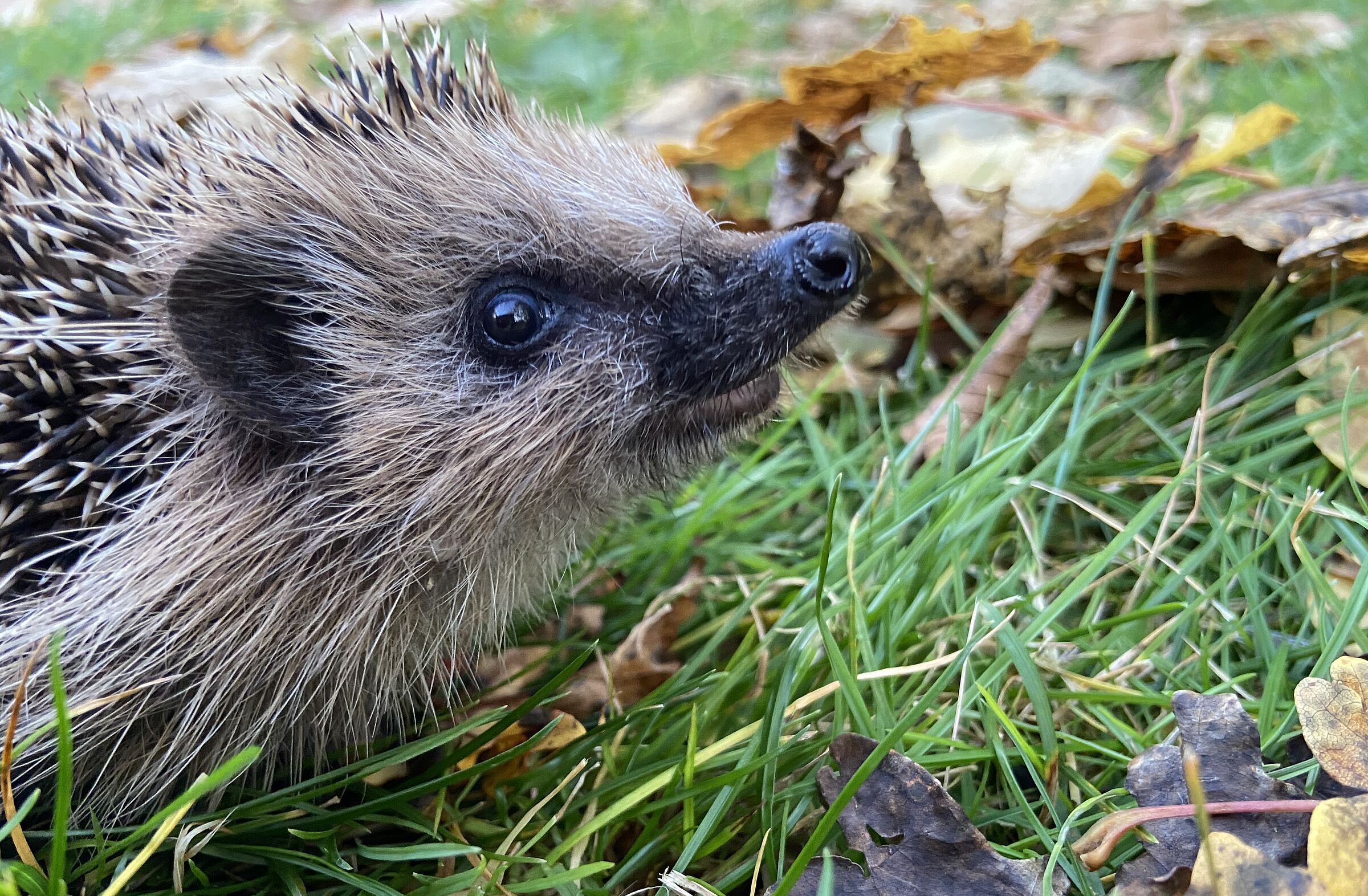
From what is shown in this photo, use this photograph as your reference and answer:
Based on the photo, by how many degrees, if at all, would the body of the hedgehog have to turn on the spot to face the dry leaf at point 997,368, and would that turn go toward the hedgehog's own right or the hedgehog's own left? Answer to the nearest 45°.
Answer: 0° — it already faces it

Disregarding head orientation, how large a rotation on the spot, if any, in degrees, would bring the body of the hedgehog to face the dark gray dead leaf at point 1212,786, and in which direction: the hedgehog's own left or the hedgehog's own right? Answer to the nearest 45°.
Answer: approximately 45° to the hedgehog's own right

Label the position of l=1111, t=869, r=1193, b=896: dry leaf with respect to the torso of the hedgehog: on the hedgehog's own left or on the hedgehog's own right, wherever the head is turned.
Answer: on the hedgehog's own right

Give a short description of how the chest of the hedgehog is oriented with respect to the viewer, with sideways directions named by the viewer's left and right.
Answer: facing to the right of the viewer

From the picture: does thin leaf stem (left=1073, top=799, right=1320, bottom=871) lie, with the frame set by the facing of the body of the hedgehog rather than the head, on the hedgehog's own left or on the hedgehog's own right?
on the hedgehog's own right

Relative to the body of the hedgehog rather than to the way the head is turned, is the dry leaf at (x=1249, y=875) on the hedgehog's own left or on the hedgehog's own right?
on the hedgehog's own right
